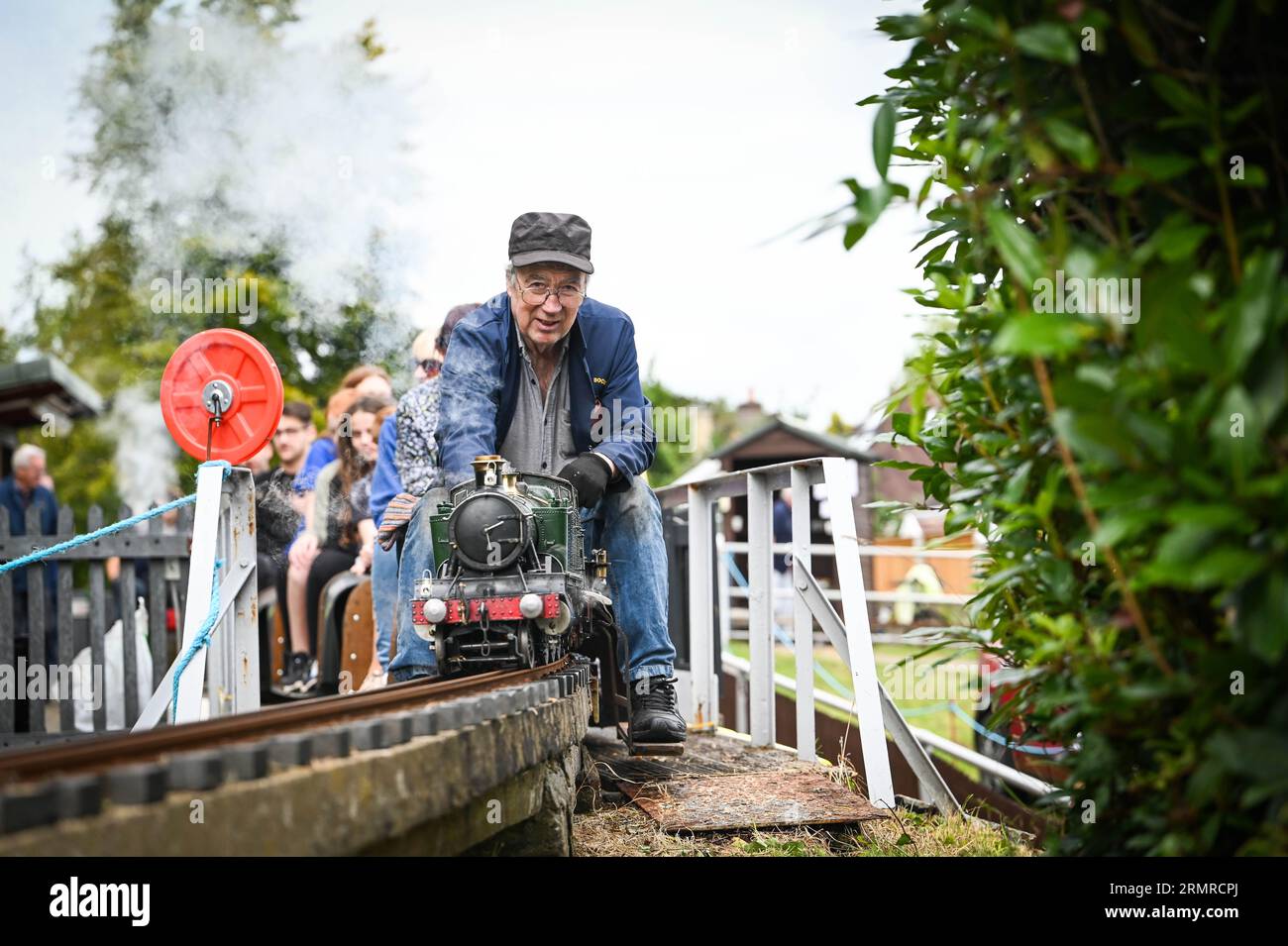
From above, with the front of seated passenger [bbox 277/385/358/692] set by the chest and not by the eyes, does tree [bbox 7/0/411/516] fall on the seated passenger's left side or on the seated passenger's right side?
on the seated passenger's right side

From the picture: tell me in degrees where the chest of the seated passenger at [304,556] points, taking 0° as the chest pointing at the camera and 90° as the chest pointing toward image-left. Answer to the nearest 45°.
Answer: approximately 45°

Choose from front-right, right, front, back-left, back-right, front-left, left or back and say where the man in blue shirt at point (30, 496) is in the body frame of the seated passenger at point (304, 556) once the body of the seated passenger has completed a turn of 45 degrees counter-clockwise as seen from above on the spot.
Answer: back-right

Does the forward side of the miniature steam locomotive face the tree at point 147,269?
no

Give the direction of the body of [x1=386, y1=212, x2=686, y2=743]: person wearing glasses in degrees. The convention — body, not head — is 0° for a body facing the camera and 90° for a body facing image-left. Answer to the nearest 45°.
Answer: approximately 0°

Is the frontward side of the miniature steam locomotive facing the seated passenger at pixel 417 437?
no

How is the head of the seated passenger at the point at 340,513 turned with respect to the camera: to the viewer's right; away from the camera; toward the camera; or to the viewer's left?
toward the camera

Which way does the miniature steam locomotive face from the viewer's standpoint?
toward the camera

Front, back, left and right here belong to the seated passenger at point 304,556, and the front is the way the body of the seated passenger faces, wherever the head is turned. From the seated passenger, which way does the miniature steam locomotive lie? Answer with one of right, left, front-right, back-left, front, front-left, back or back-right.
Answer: front-left

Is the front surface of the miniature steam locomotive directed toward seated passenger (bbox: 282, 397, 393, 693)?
no

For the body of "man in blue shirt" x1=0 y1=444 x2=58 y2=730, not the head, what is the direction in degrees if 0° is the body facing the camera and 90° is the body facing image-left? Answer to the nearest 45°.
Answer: approximately 315°

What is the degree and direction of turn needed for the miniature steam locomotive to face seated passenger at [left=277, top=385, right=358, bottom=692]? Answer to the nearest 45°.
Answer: approximately 180°

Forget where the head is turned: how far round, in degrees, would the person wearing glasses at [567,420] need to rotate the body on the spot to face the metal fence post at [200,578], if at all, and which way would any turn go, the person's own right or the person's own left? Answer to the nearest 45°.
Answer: approximately 90° to the person's own right
